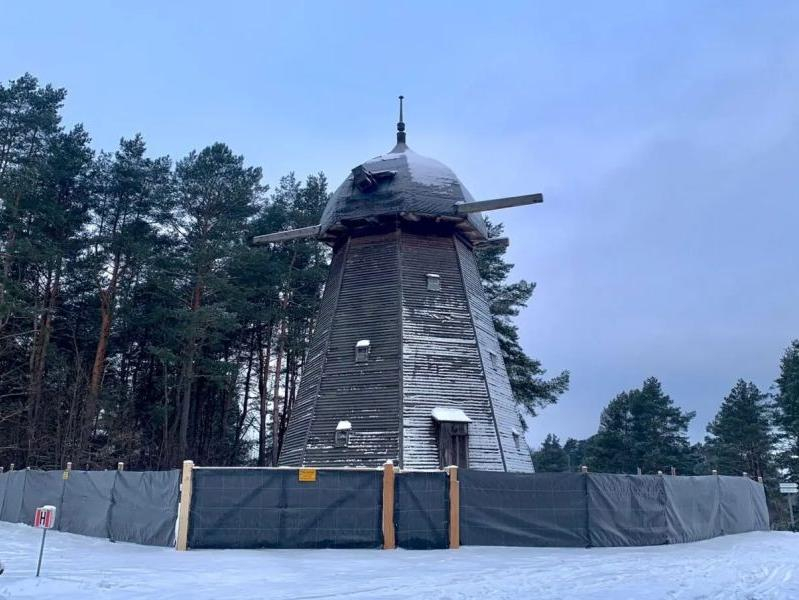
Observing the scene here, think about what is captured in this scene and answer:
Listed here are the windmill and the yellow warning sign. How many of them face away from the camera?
0

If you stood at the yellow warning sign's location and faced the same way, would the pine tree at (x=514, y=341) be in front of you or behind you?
behind

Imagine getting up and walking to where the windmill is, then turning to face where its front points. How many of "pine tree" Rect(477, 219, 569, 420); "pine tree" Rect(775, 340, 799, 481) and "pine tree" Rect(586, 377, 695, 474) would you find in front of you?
0

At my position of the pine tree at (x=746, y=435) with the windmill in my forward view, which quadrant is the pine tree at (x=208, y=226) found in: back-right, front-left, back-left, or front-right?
front-right

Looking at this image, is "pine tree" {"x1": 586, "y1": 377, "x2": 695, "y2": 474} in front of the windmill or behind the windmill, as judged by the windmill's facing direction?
behind

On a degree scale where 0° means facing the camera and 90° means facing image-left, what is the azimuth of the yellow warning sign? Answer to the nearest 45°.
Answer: approximately 0°

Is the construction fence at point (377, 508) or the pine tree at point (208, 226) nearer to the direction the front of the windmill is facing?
the construction fence

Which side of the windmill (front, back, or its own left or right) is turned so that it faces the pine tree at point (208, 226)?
right

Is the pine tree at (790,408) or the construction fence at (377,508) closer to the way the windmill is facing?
the construction fence

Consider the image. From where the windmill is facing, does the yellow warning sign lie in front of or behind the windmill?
in front

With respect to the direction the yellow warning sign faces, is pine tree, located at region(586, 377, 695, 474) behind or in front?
behind
